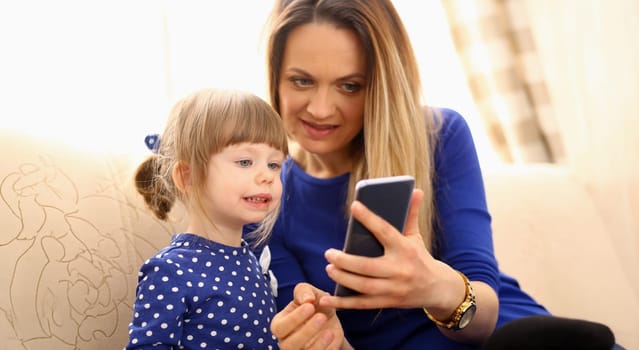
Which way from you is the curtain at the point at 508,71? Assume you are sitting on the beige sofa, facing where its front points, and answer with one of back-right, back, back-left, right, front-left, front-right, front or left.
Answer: back-left

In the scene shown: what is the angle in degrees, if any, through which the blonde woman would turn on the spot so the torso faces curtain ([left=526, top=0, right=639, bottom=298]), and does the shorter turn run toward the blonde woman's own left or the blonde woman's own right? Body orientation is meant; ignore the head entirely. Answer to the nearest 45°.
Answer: approximately 180°

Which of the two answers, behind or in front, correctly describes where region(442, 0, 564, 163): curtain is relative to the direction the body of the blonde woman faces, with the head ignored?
behind

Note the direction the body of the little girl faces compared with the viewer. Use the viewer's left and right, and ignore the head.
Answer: facing the viewer and to the right of the viewer

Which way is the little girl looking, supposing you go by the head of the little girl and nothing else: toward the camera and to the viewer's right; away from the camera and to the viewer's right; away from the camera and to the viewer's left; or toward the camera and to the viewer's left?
toward the camera and to the viewer's right

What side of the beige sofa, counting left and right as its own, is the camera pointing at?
front

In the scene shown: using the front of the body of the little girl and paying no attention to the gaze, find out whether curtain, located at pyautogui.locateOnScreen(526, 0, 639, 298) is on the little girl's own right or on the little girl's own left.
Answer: on the little girl's own left

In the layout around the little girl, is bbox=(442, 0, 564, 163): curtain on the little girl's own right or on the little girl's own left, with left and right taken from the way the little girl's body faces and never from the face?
on the little girl's own left
